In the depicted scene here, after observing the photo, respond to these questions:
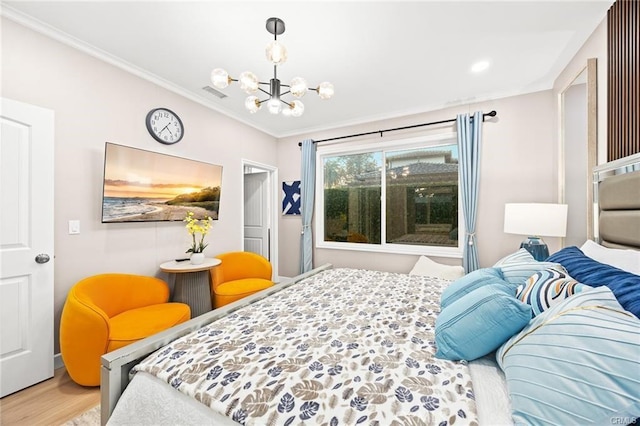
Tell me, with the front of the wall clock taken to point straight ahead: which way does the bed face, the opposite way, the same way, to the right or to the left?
the opposite way

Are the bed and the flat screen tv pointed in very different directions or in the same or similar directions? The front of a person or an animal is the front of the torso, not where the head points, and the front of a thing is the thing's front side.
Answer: very different directions

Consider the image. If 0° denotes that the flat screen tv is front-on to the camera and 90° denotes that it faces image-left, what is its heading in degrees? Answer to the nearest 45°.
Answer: approximately 315°

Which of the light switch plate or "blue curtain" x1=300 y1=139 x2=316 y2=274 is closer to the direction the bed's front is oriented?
the light switch plate

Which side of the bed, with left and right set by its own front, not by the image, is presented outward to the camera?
left
